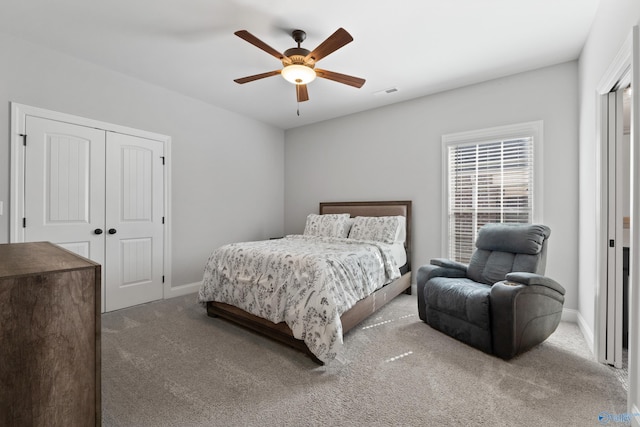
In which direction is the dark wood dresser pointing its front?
to the viewer's right

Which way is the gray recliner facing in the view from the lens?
facing the viewer and to the left of the viewer

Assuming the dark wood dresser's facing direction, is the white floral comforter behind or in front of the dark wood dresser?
in front

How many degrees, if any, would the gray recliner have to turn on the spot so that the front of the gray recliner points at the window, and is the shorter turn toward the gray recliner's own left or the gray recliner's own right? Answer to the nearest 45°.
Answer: approximately 135° to the gray recliner's own right

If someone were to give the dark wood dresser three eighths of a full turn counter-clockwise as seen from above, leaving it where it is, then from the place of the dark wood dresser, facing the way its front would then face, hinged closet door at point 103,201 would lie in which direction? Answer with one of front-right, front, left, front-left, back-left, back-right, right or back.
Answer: front-right

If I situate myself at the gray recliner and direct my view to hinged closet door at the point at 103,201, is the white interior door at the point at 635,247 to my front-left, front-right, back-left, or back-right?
back-left

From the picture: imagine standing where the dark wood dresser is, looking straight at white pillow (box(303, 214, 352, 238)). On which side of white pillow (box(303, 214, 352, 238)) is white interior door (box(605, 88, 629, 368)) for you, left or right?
right

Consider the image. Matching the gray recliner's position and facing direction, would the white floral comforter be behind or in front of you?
in front

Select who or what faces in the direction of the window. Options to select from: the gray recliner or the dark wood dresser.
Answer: the dark wood dresser

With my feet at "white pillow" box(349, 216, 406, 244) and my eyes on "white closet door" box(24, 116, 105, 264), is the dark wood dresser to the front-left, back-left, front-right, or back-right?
front-left

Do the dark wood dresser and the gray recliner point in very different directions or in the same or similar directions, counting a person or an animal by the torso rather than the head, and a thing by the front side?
very different directions

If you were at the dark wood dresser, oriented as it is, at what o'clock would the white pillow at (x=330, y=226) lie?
The white pillow is roughly at 11 o'clock from the dark wood dresser.

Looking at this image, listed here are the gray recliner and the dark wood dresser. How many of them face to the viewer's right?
1

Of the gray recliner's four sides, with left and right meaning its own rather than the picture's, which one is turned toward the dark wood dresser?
front
